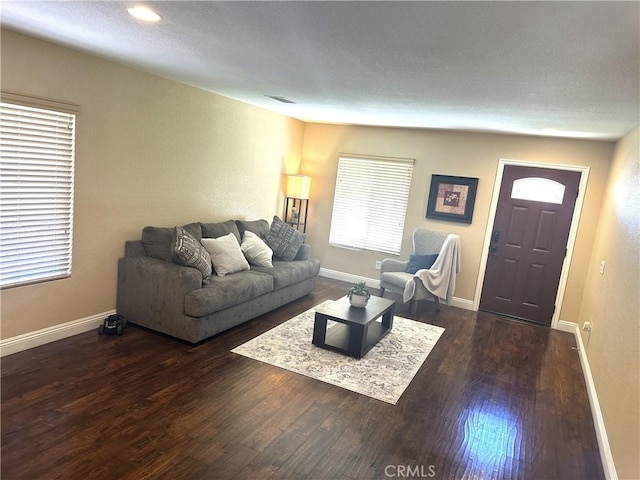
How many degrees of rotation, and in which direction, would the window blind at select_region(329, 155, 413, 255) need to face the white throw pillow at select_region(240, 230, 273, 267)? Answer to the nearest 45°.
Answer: approximately 45° to its right

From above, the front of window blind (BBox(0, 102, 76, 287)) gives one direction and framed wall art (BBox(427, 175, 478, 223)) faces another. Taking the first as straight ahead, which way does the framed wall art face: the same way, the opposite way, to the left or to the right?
to the right

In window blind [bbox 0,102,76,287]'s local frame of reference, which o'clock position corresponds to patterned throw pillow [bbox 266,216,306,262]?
The patterned throw pillow is roughly at 10 o'clock from the window blind.

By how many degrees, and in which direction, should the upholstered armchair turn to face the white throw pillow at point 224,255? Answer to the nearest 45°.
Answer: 0° — it already faces it

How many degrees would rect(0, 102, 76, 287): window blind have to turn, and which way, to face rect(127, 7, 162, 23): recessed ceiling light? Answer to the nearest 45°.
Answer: approximately 45° to its right

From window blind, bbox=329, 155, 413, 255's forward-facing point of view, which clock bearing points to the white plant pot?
The white plant pot is roughly at 12 o'clock from the window blind.

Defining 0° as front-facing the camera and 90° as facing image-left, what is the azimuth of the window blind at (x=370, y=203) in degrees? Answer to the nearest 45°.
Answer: approximately 0°

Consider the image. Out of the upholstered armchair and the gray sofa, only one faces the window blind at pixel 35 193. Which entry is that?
the upholstered armchair

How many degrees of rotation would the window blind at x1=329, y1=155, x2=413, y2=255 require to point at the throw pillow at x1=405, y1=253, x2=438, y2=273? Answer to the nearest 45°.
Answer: approximately 45° to its left
